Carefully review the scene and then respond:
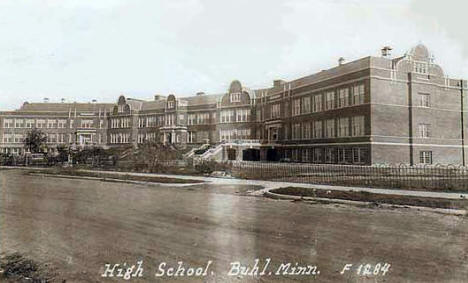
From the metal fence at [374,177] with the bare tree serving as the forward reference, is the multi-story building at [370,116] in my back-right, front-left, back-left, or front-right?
front-right

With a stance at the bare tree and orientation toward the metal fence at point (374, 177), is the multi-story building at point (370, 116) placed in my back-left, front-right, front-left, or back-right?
front-left

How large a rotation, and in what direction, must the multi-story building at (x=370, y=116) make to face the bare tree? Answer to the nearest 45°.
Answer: approximately 45° to its right

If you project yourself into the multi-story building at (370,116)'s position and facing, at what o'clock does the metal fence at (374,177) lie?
The metal fence is roughly at 11 o'clock from the multi-story building.

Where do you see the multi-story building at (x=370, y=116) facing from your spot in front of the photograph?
facing the viewer and to the left of the viewer
